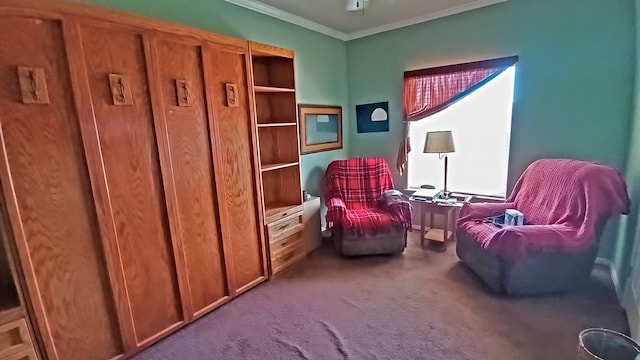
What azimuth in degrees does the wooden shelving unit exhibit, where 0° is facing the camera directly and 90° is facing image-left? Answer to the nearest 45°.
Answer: approximately 315°

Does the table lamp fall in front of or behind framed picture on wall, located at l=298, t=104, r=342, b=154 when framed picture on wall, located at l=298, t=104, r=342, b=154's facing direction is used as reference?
in front

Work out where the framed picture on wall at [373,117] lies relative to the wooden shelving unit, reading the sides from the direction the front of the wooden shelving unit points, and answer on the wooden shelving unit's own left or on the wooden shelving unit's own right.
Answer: on the wooden shelving unit's own left

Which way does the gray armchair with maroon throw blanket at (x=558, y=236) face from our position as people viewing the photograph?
facing the viewer and to the left of the viewer

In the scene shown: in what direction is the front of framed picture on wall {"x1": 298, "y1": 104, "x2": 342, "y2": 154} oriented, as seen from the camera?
facing the viewer and to the right of the viewer

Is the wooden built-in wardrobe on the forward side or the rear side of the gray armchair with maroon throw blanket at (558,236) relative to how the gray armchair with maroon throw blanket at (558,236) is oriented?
on the forward side

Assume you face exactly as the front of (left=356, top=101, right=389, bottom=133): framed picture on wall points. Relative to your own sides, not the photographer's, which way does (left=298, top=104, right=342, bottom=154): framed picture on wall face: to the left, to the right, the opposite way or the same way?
to the left

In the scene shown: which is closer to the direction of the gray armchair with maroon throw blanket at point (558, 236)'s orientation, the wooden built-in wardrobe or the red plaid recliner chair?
the wooden built-in wardrobe

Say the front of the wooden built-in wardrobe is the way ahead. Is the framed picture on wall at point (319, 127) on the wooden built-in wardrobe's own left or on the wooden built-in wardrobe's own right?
on the wooden built-in wardrobe's own left

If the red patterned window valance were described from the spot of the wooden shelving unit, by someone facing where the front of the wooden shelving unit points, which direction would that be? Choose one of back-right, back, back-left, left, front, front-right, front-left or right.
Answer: front-left

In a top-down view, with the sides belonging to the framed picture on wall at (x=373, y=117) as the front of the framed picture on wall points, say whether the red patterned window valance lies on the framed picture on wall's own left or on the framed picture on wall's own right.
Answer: on the framed picture on wall's own left

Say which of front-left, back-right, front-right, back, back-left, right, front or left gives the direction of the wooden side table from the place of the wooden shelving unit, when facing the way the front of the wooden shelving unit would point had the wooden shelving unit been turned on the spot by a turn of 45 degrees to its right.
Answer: left
